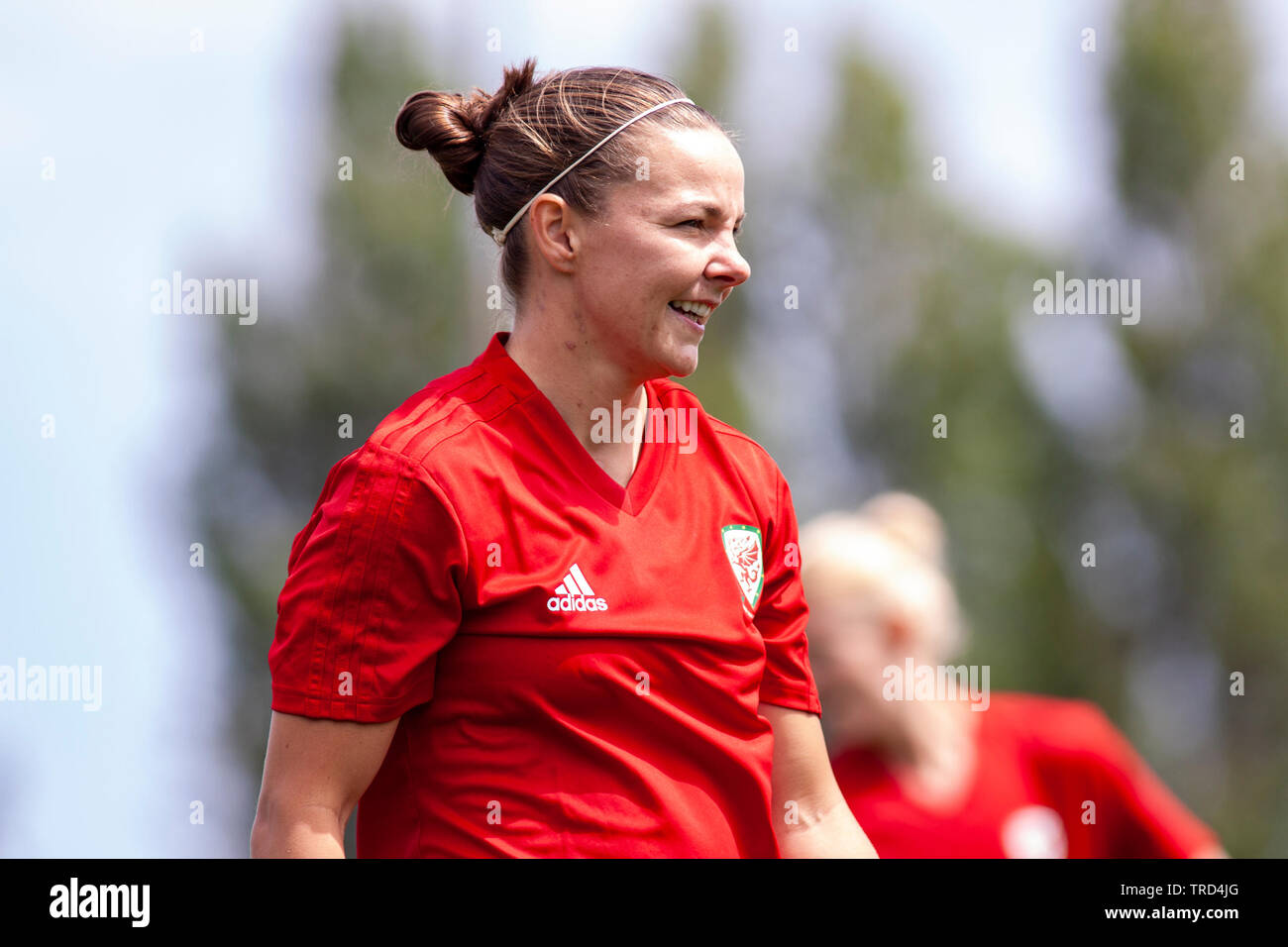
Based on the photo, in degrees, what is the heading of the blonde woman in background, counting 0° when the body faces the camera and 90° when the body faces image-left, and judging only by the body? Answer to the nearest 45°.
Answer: approximately 45°

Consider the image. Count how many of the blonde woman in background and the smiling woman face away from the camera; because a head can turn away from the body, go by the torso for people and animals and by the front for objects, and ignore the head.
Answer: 0

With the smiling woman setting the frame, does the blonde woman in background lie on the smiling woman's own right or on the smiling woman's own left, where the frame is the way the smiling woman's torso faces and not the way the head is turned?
on the smiling woman's own left

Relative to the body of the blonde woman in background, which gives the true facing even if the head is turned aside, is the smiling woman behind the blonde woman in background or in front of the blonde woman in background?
in front

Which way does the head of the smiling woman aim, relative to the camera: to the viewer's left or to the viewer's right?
to the viewer's right
